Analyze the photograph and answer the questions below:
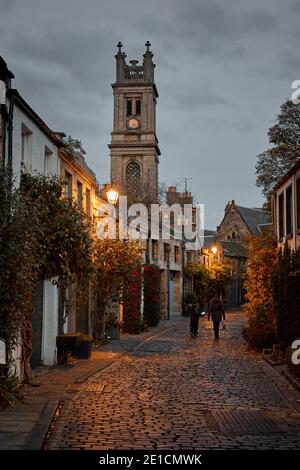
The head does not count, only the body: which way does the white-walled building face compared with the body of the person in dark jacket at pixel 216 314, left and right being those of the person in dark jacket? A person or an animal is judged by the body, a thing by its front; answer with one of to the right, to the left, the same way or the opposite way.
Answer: to the right

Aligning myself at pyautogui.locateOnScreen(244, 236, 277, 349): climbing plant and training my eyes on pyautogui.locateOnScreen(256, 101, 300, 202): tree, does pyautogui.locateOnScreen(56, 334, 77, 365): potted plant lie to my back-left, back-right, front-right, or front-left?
back-left

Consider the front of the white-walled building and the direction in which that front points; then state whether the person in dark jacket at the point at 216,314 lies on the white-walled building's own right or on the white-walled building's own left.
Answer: on the white-walled building's own left

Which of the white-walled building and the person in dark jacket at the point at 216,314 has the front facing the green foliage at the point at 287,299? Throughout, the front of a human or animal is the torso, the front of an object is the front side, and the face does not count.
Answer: the white-walled building

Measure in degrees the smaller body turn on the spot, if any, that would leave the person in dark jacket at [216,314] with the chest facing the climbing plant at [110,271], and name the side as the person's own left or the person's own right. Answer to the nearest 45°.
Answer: approximately 135° to the person's own left

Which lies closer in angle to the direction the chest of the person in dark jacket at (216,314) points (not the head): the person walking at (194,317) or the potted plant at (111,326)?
the person walking

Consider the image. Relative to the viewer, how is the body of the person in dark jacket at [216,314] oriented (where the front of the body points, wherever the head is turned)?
away from the camera

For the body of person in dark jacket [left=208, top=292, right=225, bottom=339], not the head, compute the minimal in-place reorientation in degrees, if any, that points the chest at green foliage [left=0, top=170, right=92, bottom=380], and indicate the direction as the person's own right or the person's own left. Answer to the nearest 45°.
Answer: approximately 180°

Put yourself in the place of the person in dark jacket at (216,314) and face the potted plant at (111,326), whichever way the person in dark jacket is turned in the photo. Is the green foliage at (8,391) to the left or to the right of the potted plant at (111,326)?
left

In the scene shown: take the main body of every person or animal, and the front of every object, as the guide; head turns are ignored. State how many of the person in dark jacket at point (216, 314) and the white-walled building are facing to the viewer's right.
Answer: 1

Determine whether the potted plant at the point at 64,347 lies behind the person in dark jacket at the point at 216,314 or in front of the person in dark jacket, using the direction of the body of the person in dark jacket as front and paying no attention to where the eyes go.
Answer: behind

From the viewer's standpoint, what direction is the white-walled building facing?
to the viewer's right
